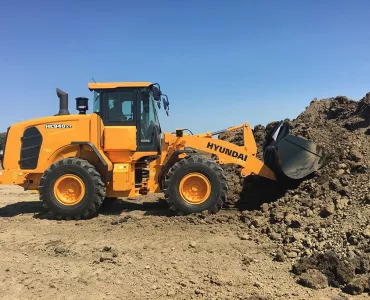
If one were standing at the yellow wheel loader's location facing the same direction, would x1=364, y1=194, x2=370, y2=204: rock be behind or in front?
in front

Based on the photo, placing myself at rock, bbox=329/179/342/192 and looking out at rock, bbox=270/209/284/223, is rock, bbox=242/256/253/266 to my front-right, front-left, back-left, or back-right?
front-left

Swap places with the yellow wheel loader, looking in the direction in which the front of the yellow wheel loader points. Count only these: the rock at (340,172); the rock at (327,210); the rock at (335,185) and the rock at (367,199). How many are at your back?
0

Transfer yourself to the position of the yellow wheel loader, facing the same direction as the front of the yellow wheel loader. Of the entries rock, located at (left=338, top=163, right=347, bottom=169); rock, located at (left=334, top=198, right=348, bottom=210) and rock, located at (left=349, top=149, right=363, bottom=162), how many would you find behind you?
0

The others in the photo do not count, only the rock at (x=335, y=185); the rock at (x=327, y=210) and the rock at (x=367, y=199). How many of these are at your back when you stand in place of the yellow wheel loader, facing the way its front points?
0

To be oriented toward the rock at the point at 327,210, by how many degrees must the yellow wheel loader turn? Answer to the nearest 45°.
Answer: approximately 45° to its right

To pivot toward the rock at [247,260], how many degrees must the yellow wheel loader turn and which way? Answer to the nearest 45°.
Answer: approximately 45° to its right

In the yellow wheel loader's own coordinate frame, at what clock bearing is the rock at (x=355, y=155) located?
The rock is roughly at 12 o'clock from the yellow wheel loader.

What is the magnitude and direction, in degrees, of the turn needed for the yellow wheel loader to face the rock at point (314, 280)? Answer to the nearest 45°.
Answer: approximately 45° to its right

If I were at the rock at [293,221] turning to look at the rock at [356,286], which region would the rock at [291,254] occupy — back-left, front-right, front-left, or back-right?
front-right

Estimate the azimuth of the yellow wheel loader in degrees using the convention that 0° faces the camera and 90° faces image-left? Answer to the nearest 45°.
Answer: approximately 270°

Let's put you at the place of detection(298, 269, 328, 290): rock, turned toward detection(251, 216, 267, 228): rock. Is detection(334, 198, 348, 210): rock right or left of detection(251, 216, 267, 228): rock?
right

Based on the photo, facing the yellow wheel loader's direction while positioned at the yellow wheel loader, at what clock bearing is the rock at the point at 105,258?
The rock is roughly at 3 o'clock from the yellow wheel loader.

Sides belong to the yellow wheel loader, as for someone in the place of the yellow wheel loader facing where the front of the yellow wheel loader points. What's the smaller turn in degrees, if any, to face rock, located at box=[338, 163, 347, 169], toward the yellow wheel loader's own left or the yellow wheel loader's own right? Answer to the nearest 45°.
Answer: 0° — it already faces it

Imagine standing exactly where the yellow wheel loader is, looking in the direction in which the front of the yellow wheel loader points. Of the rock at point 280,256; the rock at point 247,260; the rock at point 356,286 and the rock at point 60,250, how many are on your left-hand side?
0

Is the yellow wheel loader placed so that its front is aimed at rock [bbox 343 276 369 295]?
no
